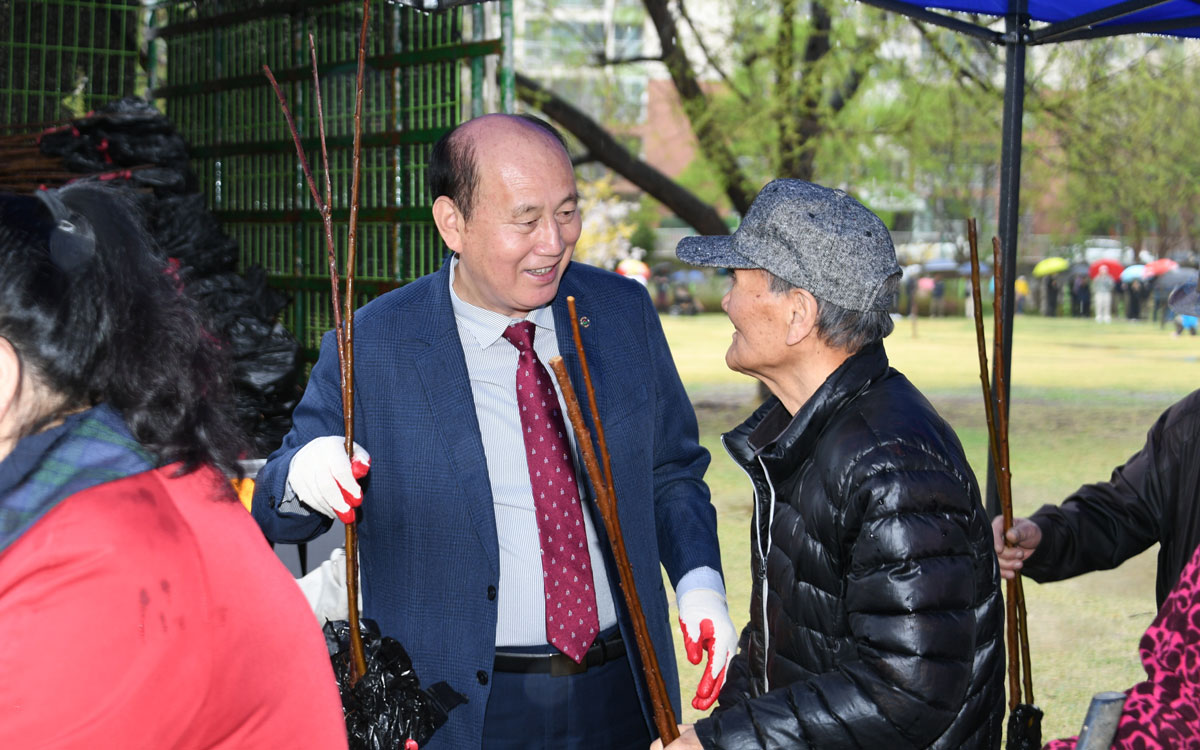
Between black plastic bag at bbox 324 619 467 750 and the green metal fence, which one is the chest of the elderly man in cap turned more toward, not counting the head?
the black plastic bag

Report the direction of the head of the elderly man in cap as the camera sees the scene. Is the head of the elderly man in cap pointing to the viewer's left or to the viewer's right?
to the viewer's left

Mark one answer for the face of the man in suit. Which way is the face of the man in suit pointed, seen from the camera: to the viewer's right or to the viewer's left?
to the viewer's right

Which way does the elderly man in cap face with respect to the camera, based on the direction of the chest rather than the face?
to the viewer's left
